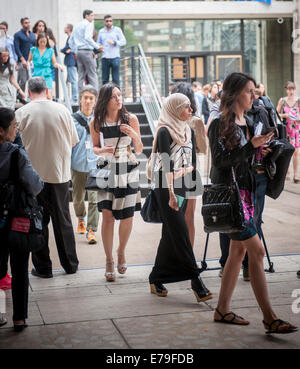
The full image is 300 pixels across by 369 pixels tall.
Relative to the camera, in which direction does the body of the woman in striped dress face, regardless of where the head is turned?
toward the camera

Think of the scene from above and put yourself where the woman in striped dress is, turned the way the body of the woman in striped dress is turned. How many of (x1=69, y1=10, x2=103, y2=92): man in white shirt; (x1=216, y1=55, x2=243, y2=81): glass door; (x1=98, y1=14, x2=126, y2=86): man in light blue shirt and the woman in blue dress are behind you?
4

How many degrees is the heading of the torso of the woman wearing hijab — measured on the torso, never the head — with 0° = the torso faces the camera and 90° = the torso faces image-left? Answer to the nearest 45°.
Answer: approximately 315°

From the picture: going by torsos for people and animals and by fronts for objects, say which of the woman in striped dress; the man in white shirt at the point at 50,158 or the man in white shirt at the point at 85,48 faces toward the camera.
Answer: the woman in striped dress

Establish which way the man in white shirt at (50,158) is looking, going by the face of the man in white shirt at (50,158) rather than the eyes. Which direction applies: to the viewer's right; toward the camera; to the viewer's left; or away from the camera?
away from the camera

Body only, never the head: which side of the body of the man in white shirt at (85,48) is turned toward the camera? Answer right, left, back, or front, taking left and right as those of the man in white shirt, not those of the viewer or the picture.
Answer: right

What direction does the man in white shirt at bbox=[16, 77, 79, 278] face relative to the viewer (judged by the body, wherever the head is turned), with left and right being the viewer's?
facing away from the viewer

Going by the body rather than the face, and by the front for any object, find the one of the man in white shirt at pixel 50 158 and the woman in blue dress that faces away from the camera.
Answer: the man in white shirt

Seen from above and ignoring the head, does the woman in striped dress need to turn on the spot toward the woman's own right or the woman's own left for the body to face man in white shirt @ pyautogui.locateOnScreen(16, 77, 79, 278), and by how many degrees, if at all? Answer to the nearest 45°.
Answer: approximately 135° to the woman's own right

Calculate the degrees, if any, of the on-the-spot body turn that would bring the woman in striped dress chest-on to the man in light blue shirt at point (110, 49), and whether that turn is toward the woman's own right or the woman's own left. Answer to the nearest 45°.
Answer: approximately 180°

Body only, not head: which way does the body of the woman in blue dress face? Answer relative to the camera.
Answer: toward the camera
